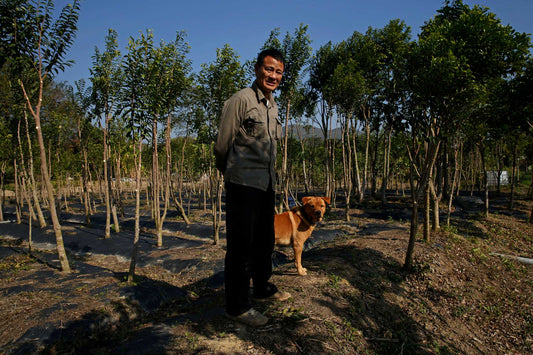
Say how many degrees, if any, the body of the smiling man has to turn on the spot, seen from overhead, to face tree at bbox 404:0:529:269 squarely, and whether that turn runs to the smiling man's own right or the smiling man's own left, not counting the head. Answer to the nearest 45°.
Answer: approximately 90° to the smiling man's own left

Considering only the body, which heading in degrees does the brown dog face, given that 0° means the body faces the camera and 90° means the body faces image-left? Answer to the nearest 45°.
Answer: approximately 315°

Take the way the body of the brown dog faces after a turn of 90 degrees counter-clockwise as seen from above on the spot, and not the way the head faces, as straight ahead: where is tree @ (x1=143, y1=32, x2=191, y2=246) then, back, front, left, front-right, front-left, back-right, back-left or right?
left

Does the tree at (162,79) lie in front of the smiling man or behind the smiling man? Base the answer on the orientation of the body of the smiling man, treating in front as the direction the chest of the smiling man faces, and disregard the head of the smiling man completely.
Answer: behind

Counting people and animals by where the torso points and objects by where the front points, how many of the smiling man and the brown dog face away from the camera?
0

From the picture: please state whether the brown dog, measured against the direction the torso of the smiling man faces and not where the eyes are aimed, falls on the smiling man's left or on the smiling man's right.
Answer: on the smiling man's left

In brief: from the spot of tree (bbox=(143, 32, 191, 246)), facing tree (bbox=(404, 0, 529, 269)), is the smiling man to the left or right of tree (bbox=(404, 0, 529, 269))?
right

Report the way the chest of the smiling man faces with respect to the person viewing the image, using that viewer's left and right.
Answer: facing the viewer and to the right of the viewer
